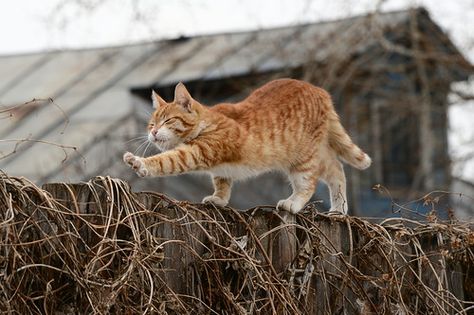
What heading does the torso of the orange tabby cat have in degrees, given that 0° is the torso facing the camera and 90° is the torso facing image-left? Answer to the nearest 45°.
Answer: approximately 90°
